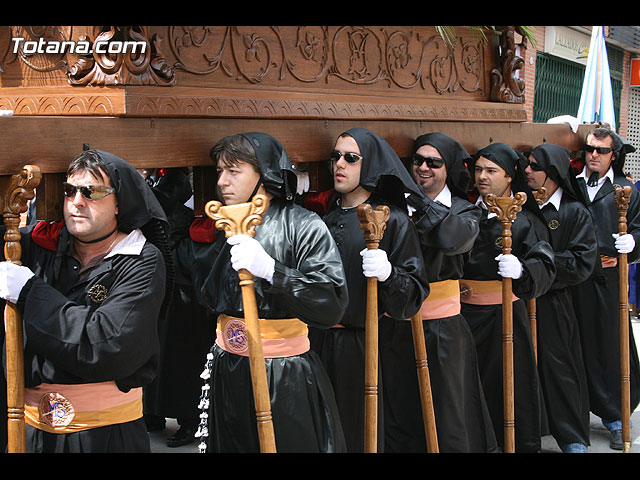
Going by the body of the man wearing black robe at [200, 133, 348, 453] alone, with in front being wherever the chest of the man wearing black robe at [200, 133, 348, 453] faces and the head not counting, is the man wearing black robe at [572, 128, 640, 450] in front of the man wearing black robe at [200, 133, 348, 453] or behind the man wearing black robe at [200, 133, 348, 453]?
behind

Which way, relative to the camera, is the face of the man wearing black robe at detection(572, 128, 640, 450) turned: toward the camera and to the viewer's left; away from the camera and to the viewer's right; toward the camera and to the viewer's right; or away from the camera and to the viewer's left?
toward the camera and to the viewer's left

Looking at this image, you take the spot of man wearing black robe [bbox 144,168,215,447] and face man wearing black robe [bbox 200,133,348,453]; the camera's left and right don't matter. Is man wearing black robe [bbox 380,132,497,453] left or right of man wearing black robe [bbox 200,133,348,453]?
left

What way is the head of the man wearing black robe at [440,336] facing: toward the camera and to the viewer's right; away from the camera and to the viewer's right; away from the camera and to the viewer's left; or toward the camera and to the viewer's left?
toward the camera and to the viewer's left

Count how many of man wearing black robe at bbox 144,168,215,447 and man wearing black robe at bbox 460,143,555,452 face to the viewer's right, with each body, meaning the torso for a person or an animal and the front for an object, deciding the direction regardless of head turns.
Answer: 0

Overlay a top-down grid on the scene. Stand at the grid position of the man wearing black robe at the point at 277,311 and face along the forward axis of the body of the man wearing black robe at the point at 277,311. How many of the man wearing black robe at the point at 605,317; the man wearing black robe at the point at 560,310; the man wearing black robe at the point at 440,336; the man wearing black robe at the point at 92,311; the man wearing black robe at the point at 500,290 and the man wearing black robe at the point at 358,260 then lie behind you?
5

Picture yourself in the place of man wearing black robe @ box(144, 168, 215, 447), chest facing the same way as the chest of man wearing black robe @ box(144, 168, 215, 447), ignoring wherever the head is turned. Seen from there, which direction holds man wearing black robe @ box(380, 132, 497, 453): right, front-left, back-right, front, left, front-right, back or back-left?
back-left

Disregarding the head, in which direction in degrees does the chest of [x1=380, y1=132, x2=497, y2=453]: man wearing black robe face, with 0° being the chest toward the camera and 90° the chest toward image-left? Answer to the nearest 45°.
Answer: approximately 45°

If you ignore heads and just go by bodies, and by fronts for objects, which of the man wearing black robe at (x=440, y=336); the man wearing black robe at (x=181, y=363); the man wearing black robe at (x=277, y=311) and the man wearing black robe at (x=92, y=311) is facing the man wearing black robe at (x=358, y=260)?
the man wearing black robe at (x=440, y=336)

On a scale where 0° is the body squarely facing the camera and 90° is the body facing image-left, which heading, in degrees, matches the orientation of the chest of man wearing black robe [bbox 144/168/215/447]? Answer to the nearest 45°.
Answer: approximately 90°
